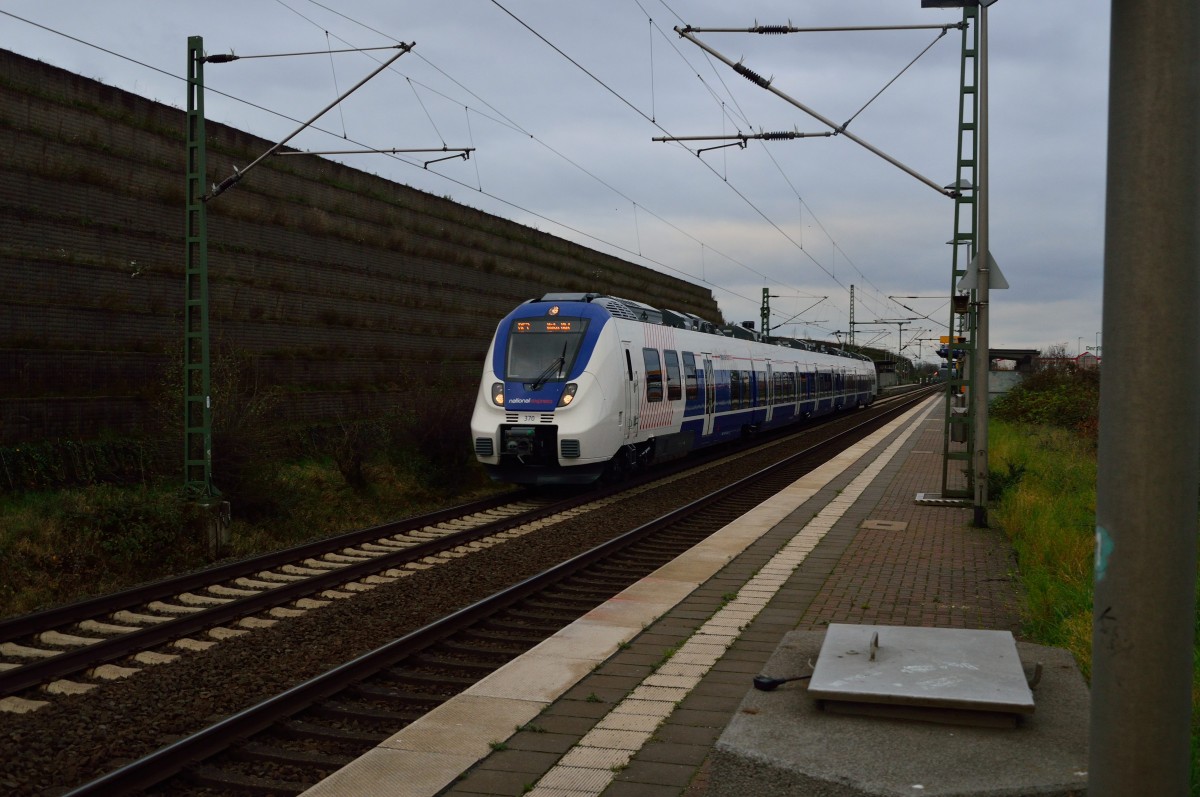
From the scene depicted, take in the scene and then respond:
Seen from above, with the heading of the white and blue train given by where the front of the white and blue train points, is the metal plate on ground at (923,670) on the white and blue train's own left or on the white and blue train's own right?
on the white and blue train's own left

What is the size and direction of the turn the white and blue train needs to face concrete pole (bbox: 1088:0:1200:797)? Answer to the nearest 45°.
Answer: approximately 45° to its left

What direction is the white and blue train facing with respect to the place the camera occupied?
facing the viewer and to the left of the viewer

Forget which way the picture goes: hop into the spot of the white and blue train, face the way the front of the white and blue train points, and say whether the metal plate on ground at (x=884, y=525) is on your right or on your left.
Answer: on your left

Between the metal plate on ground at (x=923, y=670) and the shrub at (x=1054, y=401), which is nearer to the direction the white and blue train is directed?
the metal plate on ground

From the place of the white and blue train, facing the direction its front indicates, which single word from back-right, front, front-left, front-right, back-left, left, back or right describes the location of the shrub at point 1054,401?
back

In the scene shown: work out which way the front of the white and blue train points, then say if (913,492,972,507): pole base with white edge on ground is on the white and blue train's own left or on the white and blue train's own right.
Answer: on the white and blue train's own left

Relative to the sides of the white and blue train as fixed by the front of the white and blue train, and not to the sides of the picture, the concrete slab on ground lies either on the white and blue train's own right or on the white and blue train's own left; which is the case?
on the white and blue train's own left

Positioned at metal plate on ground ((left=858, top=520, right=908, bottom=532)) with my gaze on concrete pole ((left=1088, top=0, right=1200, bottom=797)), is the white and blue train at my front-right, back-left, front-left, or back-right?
back-right
